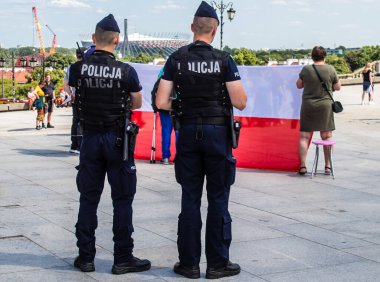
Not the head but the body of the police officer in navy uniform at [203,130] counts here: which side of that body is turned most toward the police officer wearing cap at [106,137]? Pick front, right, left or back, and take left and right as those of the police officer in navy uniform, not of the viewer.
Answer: left

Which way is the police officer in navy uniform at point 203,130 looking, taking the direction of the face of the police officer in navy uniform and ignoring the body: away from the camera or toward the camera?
away from the camera

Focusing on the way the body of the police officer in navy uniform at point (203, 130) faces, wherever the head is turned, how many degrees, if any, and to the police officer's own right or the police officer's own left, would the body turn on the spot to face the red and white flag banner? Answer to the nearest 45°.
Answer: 0° — they already face it

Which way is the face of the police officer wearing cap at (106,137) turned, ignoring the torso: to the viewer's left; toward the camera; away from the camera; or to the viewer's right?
away from the camera

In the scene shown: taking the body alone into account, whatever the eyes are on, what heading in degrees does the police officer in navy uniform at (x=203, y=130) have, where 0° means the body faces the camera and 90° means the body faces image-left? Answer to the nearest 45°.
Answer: approximately 180°

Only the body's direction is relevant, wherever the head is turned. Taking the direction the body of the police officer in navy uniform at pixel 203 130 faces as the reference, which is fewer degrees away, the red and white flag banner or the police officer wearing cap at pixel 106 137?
the red and white flag banner
